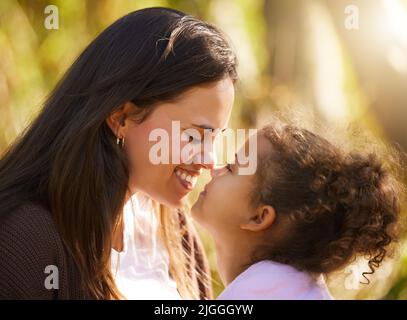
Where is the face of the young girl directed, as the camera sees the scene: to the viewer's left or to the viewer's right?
to the viewer's left

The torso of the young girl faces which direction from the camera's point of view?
to the viewer's left
